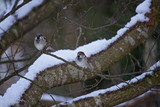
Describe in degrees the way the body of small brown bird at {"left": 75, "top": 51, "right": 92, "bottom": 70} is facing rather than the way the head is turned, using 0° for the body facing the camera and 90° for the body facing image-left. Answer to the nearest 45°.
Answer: approximately 45°
